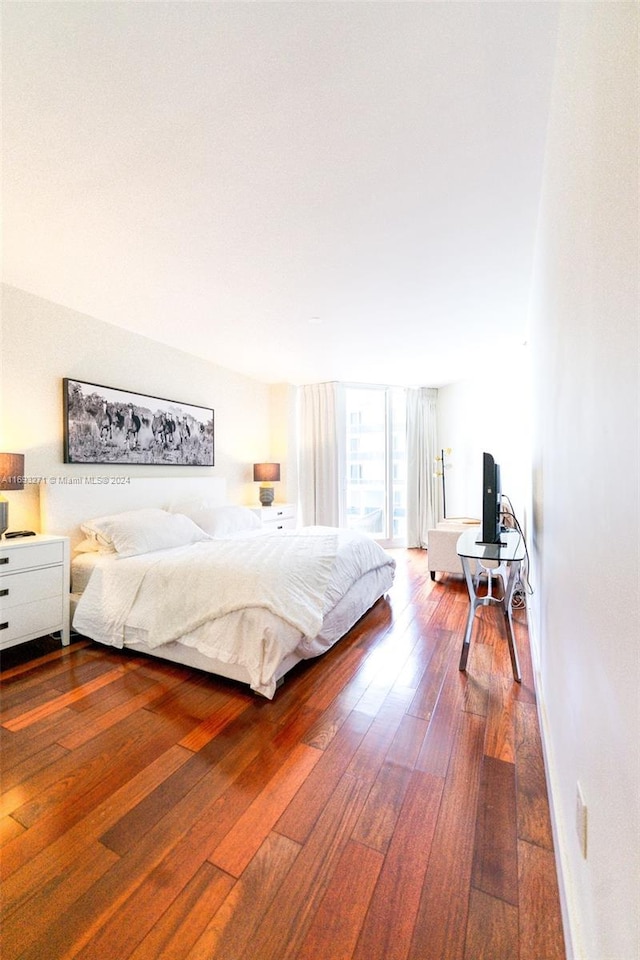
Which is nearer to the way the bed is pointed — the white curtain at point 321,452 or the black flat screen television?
the black flat screen television

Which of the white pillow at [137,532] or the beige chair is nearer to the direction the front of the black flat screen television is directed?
the white pillow

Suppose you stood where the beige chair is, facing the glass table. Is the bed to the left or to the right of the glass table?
right

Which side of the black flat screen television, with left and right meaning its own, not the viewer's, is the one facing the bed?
front

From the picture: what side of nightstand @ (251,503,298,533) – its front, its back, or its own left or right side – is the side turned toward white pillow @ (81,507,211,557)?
right

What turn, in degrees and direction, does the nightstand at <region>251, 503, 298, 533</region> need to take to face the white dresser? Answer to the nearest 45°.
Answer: approximately 90° to its right

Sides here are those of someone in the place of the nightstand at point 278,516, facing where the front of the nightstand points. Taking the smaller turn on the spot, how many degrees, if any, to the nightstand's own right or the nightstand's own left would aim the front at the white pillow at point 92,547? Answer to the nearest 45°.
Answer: approximately 90° to the nightstand's own right

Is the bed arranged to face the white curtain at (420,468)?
no

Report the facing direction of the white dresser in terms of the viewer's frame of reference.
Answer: facing the viewer and to the right of the viewer

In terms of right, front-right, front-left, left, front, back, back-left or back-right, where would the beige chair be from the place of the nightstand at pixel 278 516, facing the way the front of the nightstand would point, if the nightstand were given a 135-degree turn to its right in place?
back-left

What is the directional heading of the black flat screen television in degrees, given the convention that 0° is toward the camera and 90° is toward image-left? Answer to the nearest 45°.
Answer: approximately 90°

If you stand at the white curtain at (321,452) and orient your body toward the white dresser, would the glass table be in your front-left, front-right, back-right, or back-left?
front-left

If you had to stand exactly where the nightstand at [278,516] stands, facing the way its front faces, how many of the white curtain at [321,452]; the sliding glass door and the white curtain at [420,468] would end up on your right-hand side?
0

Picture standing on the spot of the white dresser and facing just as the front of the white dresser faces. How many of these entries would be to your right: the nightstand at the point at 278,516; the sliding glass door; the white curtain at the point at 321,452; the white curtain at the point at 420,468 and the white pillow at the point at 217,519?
0

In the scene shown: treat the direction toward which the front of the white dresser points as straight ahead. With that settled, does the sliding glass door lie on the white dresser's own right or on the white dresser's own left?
on the white dresser's own left

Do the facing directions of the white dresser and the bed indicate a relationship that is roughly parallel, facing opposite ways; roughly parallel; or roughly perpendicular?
roughly parallel

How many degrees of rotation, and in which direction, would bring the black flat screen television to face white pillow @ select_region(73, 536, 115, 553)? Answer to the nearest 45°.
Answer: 0° — it already faces it

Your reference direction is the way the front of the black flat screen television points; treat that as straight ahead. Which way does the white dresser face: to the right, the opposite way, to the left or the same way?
the opposite way

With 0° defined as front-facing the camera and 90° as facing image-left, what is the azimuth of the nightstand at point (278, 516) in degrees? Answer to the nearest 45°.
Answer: approximately 315°

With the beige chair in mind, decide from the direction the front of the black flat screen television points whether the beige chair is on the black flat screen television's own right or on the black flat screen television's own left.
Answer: on the black flat screen television's own right

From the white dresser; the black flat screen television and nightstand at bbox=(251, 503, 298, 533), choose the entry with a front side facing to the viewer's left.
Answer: the black flat screen television

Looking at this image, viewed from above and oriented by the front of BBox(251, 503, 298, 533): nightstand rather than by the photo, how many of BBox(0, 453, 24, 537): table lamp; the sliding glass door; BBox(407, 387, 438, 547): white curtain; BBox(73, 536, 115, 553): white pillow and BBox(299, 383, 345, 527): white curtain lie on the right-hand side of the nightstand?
2
